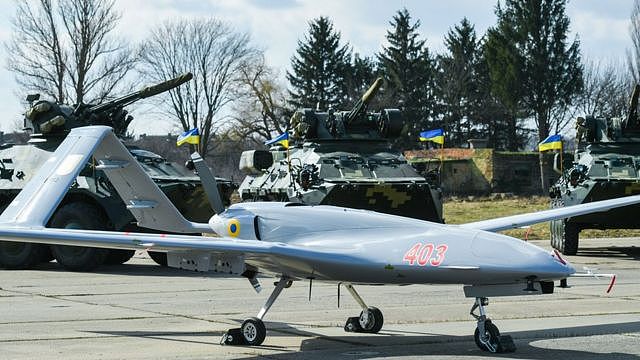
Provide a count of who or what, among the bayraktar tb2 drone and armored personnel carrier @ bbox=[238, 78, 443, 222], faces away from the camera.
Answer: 0

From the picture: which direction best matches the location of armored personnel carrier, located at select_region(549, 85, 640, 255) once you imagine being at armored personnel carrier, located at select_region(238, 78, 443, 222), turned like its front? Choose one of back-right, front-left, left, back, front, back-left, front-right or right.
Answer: front-left

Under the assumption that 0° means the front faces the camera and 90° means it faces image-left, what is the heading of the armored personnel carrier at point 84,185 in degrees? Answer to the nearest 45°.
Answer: approximately 315°

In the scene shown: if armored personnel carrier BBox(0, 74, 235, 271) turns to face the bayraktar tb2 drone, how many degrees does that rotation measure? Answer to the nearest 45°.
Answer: approximately 45° to its right

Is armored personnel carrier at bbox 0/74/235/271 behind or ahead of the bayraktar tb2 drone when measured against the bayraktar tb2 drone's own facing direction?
behind

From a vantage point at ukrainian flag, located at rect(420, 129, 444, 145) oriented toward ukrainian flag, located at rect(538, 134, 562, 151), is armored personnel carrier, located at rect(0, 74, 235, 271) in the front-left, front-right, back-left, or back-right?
back-right

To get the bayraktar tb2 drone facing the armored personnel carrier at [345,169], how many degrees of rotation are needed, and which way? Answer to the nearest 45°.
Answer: approximately 135° to its left

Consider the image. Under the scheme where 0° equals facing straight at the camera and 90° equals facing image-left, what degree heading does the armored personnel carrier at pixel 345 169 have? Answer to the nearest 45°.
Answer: approximately 315°

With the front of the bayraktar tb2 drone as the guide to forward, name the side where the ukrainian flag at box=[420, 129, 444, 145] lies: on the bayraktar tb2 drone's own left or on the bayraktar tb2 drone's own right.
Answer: on the bayraktar tb2 drone's own left

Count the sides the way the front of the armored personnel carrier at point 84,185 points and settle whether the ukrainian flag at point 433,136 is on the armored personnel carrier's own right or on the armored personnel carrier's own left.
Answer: on the armored personnel carrier's own left
